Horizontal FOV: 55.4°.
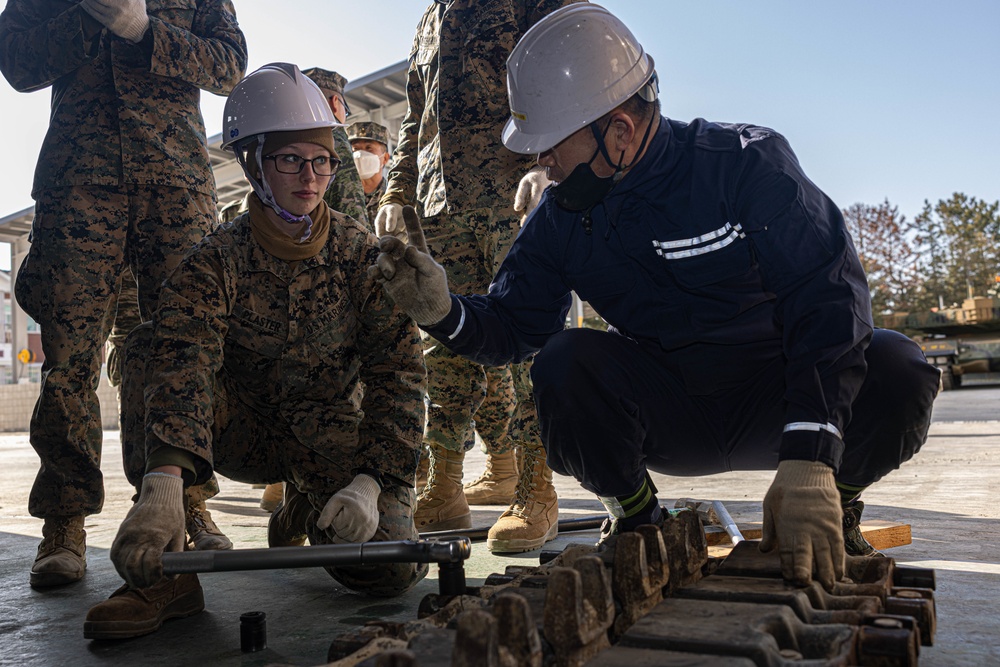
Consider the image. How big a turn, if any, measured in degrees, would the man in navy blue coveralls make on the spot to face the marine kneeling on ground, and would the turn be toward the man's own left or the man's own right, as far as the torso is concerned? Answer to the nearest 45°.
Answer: approximately 45° to the man's own right

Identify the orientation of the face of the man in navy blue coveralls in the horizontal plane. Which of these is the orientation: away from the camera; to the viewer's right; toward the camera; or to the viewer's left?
to the viewer's left

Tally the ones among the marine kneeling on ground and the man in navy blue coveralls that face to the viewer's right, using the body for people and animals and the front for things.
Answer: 0

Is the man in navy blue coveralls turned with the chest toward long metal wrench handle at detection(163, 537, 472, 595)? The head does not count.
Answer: yes

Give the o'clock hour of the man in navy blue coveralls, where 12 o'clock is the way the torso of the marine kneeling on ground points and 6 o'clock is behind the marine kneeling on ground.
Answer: The man in navy blue coveralls is roughly at 10 o'clock from the marine kneeling on ground.

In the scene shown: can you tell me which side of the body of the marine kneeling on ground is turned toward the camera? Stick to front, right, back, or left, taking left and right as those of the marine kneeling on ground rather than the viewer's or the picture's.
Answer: front

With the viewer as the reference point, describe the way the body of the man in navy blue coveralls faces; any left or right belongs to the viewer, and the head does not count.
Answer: facing the viewer and to the left of the viewer

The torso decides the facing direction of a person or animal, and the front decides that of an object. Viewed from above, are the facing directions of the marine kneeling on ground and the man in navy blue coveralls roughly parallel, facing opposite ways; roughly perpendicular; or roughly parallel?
roughly perpendicular
